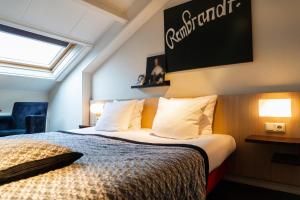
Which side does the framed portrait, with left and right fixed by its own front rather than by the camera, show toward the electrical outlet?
left

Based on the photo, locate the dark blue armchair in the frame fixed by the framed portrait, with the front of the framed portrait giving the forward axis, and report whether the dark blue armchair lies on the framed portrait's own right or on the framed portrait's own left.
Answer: on the framed portrait's own right

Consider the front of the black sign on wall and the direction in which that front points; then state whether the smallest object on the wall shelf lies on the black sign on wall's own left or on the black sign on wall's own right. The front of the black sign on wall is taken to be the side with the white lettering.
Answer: on the black sign on wall's own right

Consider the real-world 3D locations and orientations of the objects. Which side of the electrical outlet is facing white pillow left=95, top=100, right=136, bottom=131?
right

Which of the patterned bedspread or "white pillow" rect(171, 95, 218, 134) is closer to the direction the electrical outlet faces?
the patterned bedspread

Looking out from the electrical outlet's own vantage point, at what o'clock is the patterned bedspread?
The patterned bedspread is roughly at 1 o'clock from the electrical outlet.

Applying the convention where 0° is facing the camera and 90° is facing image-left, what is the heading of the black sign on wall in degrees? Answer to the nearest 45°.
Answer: approximately 45°

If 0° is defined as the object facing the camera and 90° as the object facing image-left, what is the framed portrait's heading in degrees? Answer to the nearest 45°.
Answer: approximately 45°

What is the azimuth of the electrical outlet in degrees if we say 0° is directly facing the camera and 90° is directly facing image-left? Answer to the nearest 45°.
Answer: approximately 0°

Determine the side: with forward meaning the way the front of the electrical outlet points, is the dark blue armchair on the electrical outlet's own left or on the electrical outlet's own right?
on the electrical outlet's own right
